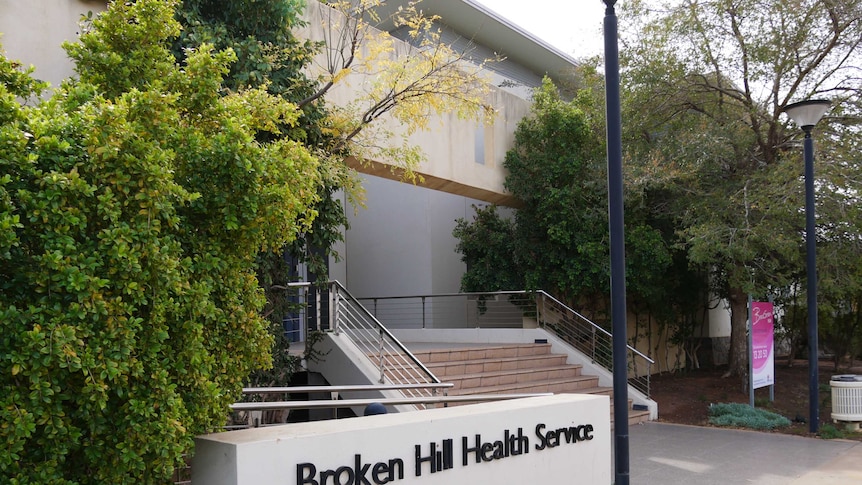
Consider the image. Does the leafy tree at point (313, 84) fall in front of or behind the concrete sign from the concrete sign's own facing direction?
behind

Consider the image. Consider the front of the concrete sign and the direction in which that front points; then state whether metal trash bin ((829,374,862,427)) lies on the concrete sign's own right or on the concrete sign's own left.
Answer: on the concrete sign's own left

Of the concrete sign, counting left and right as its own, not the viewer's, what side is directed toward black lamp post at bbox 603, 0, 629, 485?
left

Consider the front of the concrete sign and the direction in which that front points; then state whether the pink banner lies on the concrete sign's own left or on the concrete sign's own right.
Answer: on the concrete sign's own left

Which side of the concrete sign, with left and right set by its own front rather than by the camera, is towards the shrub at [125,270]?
right

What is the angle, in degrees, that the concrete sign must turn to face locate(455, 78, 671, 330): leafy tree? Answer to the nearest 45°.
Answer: approximately 135° to its left

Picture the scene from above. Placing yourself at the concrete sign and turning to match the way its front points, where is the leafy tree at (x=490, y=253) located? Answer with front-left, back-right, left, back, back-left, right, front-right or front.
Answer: back-left

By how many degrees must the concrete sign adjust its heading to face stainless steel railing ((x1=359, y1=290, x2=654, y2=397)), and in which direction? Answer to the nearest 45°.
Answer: approximately 135° to its left

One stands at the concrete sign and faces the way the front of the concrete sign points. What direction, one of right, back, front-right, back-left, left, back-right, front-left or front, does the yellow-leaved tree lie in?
back-left

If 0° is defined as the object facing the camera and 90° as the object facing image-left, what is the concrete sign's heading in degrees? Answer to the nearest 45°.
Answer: approximately 315°

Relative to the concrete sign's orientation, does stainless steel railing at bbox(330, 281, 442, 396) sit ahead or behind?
behind
